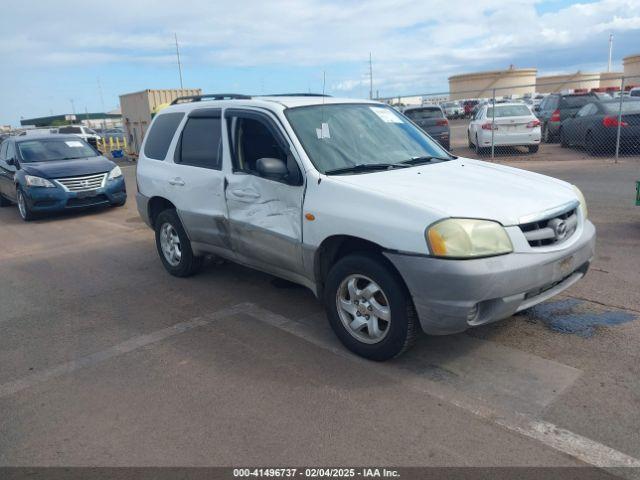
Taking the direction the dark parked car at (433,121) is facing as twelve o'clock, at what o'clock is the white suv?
The white suv is roughly at 6 o'clock from the dark parked car.

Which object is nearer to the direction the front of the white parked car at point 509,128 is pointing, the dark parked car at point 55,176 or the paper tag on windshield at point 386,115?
the dark parked car

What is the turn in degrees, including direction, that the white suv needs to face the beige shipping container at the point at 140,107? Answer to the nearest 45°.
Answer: approximately 180°

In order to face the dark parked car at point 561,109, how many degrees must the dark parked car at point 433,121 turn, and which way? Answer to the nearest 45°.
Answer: approximately 90° to its right

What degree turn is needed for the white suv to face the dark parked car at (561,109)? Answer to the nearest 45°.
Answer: approximately 90° to its left

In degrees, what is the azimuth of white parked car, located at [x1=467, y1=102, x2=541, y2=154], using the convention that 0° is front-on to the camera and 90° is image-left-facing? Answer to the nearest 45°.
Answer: approximately 135°

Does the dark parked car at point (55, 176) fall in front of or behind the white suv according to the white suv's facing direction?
behind

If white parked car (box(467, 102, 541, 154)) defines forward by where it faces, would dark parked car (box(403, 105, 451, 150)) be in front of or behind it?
in front

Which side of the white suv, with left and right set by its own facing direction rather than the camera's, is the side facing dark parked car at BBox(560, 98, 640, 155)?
left

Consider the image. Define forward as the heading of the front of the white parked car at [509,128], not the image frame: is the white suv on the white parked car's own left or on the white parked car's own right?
on the white parked car's own left

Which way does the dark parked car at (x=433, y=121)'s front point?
away from the camera

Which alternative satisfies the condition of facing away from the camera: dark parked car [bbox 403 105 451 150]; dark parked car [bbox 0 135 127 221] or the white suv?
dark parked car [bbox 403 105 451 150]
